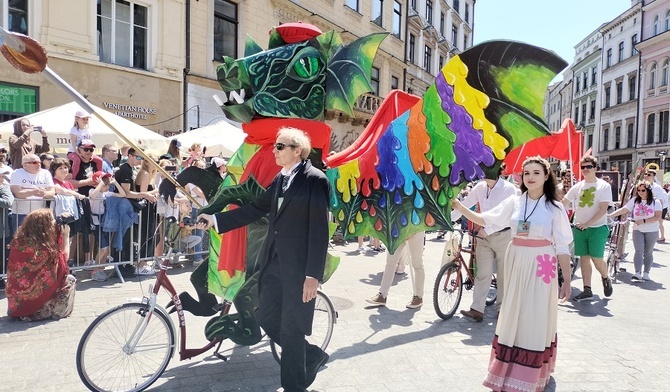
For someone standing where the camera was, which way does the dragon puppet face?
facing to the left of the viewer

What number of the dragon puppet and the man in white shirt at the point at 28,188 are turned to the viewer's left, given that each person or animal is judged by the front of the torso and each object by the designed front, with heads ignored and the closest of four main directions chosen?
1

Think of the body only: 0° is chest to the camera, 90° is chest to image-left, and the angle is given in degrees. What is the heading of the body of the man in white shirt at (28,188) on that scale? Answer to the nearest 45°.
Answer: approximately 315°

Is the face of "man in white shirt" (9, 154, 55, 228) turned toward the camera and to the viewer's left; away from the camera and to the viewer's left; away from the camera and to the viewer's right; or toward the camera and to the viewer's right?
toward the camera and to the viewer's right

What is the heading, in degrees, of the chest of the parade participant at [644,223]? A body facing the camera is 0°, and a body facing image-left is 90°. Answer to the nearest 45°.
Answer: approximately 45°

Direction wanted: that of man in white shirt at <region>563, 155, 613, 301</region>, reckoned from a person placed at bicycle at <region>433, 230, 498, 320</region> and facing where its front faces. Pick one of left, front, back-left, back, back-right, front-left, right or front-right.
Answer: back

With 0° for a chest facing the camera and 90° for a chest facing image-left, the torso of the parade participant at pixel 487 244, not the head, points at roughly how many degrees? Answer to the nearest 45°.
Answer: approximately 45°

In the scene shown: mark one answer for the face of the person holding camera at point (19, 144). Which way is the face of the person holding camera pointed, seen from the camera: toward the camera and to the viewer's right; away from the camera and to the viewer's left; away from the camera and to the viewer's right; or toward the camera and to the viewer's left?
toward the camera and to the viewer's right

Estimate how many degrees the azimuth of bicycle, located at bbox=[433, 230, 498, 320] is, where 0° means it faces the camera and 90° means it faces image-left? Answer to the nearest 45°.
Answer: approximately 45°
